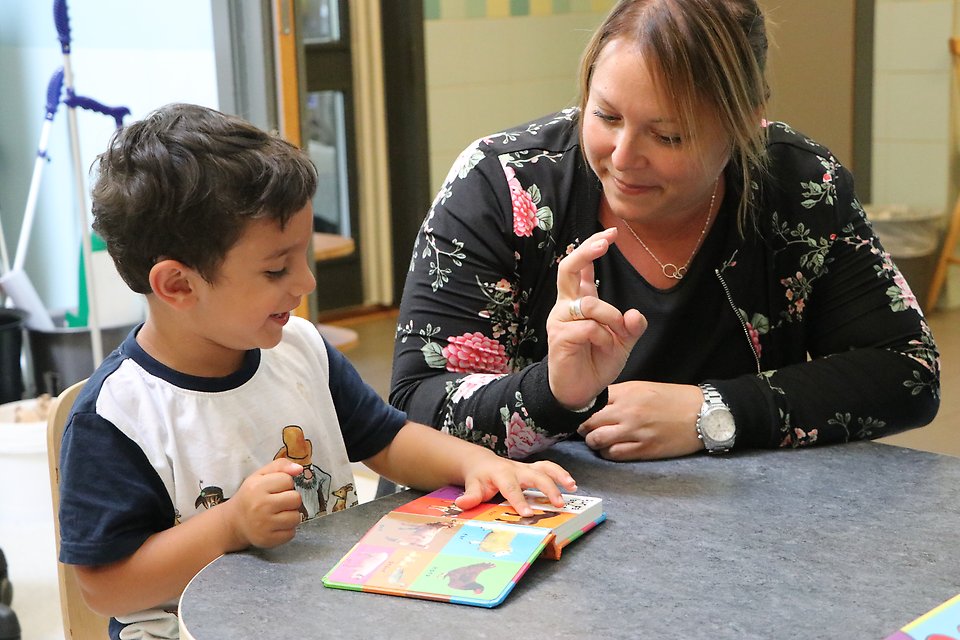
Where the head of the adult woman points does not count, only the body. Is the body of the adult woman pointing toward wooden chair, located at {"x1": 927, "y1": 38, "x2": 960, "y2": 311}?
no

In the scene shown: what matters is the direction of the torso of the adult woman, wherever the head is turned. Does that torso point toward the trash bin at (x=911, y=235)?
no

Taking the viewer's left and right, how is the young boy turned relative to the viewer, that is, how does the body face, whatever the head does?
facing the viewer and to the right of the viewer

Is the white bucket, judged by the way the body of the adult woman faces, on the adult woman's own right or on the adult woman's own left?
on the adult woman's own right

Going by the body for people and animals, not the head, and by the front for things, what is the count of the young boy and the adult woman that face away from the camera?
0

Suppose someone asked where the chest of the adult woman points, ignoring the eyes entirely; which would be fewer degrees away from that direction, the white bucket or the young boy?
the young boy

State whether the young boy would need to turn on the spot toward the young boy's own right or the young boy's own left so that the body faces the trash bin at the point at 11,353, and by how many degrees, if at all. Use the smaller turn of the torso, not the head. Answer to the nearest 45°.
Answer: approximately 135° to the young boy's own left

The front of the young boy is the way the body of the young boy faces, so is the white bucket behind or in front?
behind

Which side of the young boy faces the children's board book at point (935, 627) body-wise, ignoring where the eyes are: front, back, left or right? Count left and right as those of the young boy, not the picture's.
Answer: front

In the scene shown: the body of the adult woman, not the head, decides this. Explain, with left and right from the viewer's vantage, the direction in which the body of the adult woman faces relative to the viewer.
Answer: facing the viewer

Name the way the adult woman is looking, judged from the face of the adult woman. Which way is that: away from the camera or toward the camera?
toward the camera
